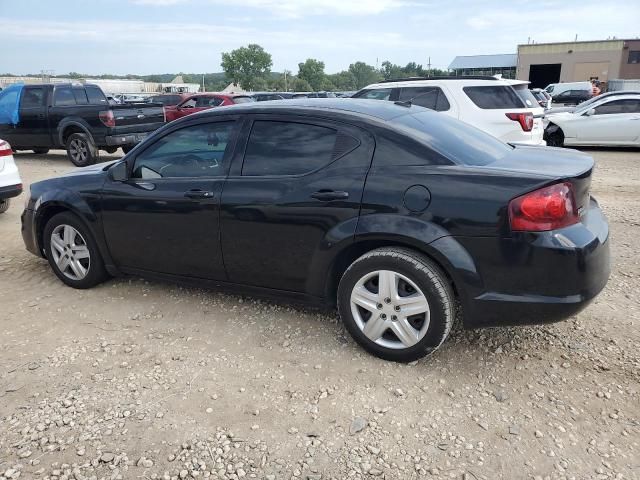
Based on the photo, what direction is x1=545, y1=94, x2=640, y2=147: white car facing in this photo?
to the viewer's left

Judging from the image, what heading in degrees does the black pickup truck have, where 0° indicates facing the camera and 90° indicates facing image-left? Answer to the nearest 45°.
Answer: approximately 135°

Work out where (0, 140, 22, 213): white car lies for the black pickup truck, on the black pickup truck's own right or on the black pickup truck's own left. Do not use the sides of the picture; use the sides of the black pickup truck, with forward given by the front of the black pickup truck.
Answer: on the black pickup truck's own left

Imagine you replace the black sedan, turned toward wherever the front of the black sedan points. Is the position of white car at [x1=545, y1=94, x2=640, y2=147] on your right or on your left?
on your right

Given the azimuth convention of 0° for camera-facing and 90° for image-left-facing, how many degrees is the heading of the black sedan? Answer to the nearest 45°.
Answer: approximately 135°

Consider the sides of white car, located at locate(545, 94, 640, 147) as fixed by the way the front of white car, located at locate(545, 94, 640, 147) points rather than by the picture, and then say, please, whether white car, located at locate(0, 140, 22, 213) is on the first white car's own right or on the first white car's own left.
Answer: on the first white car's own left

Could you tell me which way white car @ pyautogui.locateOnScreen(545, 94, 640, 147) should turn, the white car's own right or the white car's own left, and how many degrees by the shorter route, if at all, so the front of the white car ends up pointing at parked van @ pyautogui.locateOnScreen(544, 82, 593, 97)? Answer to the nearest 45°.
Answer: approximately 90° to the white car's own right

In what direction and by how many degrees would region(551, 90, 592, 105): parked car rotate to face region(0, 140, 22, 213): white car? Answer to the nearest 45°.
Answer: approximately 45° to its left

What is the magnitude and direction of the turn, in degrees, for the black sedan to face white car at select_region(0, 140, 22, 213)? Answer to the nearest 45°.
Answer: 0° — it already faces it

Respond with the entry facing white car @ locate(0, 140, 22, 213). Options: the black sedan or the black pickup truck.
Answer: the black sedan

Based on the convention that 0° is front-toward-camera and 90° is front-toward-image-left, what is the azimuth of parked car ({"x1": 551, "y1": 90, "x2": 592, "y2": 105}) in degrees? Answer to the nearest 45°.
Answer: approximately 45°
